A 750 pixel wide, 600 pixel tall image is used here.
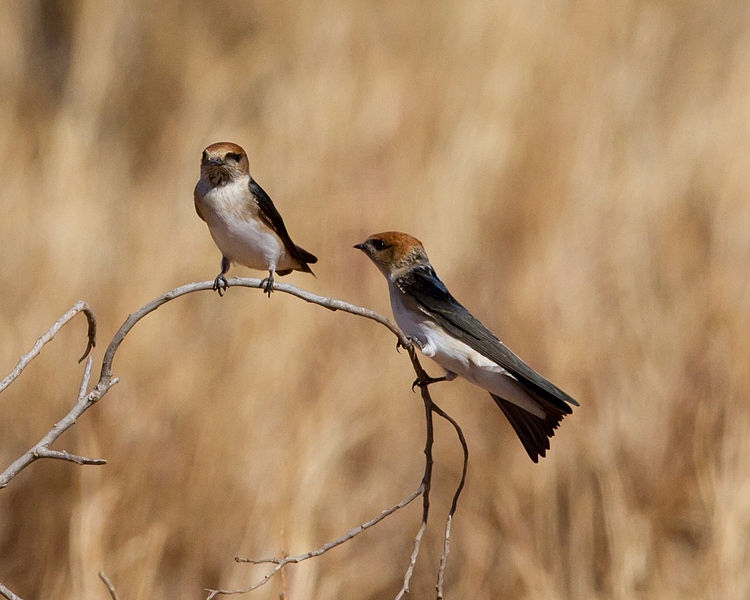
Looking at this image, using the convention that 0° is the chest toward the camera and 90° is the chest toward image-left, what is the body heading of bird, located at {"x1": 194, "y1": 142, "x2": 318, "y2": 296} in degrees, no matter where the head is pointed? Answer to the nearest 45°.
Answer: approximately 45°
